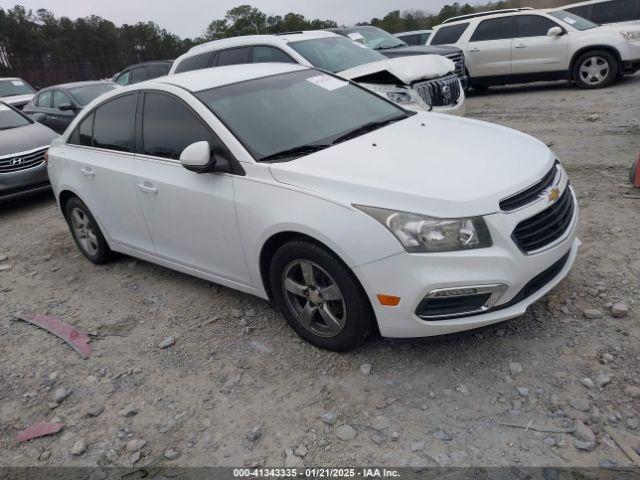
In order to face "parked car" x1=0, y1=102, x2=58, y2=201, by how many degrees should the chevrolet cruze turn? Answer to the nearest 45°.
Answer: approximately 180°

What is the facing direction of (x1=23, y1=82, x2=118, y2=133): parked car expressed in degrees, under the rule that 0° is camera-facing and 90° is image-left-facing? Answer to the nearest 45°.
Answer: approximately 315°

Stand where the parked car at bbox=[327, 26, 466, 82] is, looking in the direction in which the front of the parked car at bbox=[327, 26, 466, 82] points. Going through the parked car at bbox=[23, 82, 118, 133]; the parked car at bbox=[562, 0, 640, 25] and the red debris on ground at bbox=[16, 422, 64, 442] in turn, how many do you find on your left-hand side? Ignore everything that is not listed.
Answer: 1

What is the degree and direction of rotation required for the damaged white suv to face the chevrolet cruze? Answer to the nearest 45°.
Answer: approximately 45° to its right

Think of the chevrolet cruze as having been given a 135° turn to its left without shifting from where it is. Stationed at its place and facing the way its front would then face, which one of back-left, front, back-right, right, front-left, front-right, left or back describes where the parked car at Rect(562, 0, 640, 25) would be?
front-right

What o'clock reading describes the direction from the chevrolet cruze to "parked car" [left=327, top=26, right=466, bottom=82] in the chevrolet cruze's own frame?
The parked car is roughly at 8 o'clock from the chevrolet cruze.

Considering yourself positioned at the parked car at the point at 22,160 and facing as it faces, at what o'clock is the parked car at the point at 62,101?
the parked car at the point at 62,101 is roughly at 8 o'clock from the parked car at the point at 22,160.

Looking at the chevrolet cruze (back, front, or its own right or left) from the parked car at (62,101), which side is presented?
back

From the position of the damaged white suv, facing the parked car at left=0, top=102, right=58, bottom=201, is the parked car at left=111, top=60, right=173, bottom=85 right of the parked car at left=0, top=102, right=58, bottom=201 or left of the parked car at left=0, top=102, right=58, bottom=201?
right

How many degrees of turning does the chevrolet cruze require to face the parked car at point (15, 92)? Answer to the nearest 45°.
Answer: approximately 180°

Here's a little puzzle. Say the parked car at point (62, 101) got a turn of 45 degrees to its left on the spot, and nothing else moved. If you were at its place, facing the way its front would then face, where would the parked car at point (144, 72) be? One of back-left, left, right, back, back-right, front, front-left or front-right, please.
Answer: front-left

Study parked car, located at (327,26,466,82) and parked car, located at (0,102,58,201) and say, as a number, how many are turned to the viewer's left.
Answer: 0

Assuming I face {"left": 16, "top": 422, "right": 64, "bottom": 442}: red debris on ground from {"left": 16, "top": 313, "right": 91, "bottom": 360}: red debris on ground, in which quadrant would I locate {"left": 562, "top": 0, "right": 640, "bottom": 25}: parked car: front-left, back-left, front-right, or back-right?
back-left
